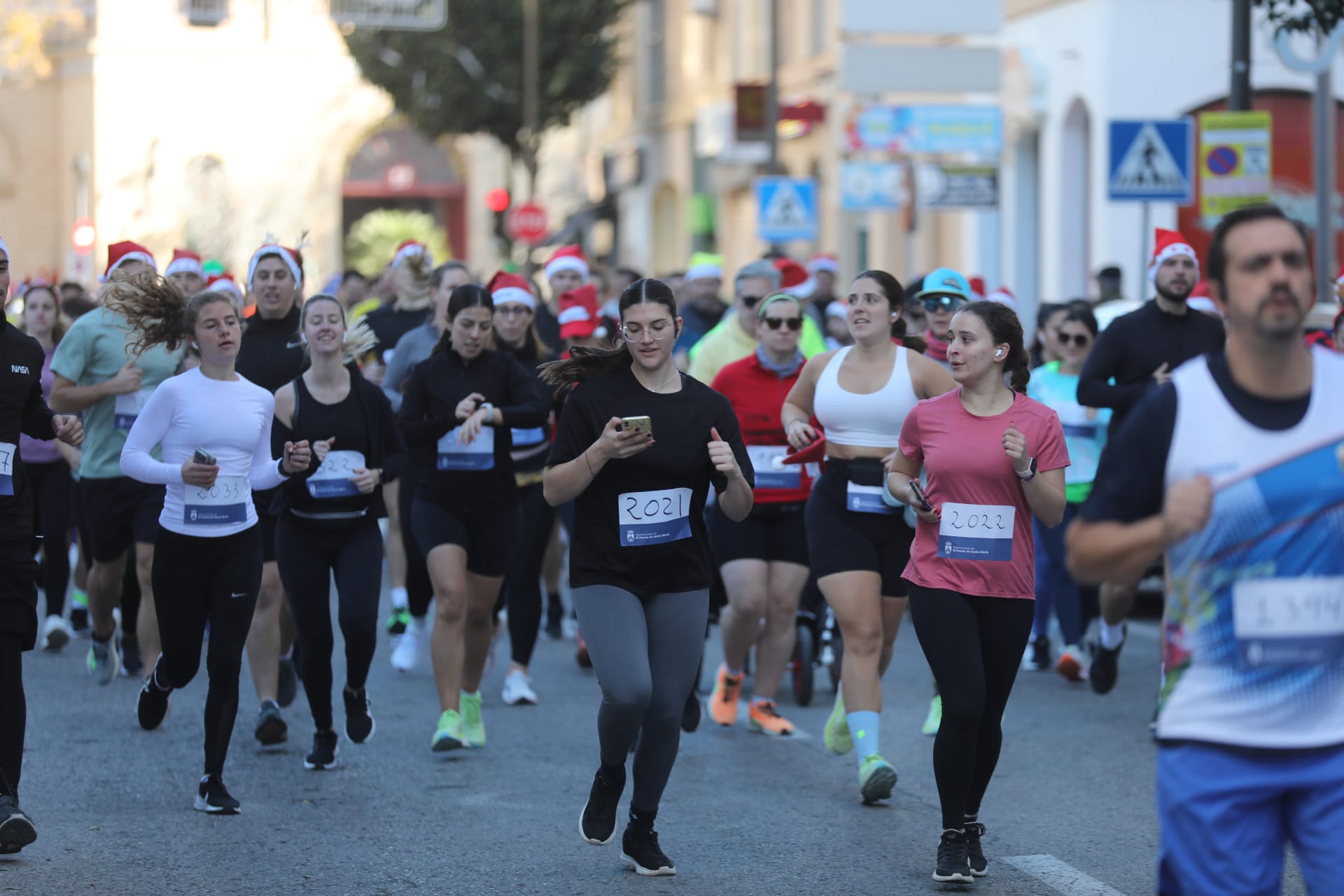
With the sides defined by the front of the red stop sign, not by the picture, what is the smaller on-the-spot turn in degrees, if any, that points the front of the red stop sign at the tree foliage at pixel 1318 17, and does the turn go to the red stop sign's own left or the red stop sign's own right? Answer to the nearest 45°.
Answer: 0° — it already faces it

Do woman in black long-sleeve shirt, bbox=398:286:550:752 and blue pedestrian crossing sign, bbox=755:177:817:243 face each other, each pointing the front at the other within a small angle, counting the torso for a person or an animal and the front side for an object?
no

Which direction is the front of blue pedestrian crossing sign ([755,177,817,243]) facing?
toward the camera

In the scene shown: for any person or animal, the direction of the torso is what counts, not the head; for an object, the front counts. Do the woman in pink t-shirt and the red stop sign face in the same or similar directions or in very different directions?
same or similar directions

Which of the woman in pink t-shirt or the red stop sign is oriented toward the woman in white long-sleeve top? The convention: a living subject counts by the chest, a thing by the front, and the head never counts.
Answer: the red stop sign

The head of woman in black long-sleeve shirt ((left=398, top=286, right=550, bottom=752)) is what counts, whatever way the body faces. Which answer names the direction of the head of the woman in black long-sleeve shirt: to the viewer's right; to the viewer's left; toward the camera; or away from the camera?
toward the camera

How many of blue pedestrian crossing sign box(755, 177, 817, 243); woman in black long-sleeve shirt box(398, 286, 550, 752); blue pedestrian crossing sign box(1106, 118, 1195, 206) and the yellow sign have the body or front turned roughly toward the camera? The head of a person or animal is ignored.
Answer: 4

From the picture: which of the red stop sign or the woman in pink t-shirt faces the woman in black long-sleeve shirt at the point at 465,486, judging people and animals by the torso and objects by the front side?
the red stop sign

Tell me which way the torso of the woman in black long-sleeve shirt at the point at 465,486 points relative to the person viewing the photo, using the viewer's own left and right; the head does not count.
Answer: facing the viewer

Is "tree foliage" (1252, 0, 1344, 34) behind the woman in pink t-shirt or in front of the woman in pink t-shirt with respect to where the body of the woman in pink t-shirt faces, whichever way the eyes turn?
behind

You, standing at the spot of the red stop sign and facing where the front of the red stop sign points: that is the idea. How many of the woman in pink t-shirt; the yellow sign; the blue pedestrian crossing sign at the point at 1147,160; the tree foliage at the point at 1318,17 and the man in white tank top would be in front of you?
5

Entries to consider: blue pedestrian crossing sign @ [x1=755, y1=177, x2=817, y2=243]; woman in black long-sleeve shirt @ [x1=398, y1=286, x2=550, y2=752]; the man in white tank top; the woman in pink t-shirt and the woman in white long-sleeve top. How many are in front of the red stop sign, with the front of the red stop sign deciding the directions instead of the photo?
5

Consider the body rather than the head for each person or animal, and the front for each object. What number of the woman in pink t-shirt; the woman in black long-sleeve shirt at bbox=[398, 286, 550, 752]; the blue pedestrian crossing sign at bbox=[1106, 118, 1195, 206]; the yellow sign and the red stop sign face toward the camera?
5

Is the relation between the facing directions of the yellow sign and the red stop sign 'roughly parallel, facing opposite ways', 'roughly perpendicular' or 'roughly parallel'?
roughly parallel

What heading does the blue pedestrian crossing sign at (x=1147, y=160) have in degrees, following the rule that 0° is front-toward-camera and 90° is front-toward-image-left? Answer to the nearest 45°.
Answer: approximately 0°

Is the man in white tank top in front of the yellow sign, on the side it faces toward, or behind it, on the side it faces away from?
in front

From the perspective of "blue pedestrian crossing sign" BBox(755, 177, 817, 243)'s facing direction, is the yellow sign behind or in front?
in front
